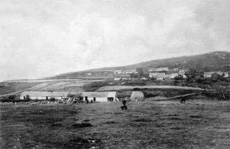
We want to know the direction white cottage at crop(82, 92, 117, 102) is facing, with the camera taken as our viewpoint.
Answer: facing the viewer
